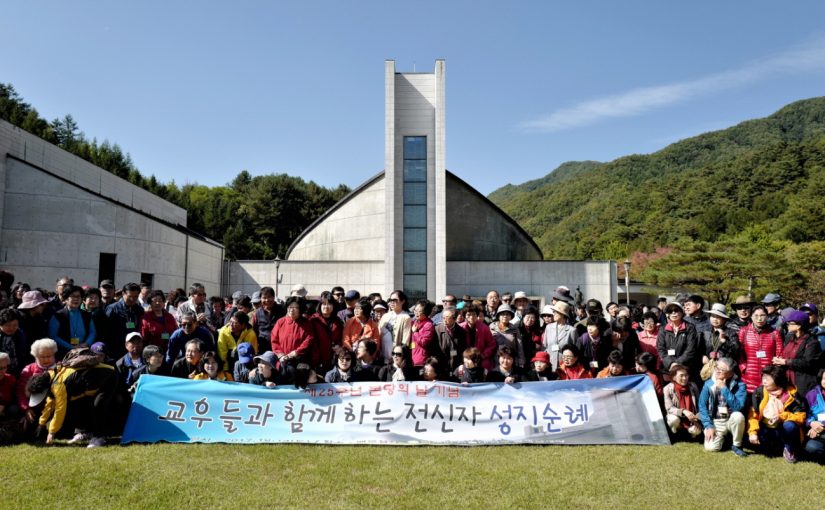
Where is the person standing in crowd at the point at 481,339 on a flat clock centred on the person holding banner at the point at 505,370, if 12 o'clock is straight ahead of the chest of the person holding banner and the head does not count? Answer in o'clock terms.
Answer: The person standing in crowd is roughly at 5 o'clock from the person holding banner.

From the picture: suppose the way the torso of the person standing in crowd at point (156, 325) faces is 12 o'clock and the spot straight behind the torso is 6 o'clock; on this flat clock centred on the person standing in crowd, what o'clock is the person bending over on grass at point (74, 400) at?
The person bending over on grass is roughly at 1 o'clock from the person standing in crowd.

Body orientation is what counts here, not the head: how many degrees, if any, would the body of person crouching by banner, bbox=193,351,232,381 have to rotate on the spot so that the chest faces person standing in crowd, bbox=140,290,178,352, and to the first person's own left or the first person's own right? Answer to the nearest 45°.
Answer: approximately 135° to the first person's own right

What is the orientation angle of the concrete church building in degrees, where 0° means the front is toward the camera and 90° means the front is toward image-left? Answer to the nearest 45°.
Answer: approximately 0°

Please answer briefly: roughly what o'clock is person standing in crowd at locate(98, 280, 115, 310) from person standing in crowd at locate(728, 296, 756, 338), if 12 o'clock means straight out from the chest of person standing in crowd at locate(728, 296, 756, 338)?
person standing in crowd at locate(98, 280, 115, 310) is roughly at 2 o'clock from person standing in crowd at locate(728, 296, 756, 338).

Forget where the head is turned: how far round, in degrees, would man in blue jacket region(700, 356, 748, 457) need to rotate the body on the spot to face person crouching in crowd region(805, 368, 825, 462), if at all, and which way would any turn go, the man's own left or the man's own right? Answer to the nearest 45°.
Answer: approximately 90° to the man's own left

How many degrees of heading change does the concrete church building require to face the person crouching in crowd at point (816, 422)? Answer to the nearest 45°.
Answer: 0° — it already faces them

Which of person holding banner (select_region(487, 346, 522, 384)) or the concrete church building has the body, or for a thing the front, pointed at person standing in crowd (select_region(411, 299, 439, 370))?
the concrete church building

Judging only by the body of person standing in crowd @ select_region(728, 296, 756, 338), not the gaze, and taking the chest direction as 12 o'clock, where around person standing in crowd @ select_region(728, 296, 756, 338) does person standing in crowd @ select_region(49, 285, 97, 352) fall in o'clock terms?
person standing in crowd @ select_region(49, 285, 97, 352) is roughly at 2 o'clock from person standing in crowd @ select_region(728, 296, 756, 338).

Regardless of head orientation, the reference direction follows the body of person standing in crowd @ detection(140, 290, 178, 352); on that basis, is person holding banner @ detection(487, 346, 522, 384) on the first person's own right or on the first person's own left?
on the first person's own left

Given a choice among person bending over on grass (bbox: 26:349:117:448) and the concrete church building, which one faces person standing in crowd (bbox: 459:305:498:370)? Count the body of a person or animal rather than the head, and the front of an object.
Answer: the concrete church building

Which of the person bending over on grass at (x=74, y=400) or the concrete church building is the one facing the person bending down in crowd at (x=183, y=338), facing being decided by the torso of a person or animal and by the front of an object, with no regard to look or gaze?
the concrete church building
